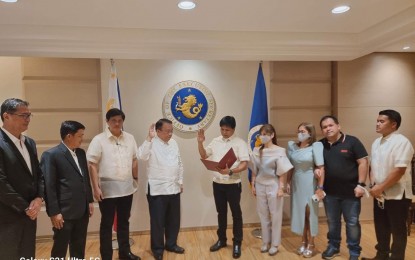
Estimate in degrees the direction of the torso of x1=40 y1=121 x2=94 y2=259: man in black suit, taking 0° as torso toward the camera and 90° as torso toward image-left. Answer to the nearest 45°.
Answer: approximately 315°

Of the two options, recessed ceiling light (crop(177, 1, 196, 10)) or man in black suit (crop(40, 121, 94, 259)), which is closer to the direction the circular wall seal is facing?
the recessed ceiling light

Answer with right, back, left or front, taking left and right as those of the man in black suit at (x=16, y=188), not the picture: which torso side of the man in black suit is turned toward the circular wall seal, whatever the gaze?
left

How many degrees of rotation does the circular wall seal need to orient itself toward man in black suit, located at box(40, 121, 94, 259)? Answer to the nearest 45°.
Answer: approximately 45° to its right

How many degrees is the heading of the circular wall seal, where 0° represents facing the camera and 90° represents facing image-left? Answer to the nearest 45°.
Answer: approximately 0°

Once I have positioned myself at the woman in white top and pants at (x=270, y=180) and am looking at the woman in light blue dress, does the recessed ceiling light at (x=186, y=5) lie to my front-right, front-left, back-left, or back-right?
back-right

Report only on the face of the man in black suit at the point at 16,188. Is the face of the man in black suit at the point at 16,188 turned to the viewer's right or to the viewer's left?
to the viewer's right

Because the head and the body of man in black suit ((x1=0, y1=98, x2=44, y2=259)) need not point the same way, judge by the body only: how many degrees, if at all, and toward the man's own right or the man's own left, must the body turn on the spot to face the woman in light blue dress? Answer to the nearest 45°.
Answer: approximately 45° to the man's own left

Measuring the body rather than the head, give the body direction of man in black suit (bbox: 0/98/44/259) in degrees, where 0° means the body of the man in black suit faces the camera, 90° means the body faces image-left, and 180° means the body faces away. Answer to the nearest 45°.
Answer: approximately 315°
